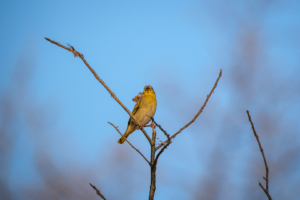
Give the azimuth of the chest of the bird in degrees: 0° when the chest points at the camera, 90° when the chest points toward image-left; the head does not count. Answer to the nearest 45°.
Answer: approximately 315°
